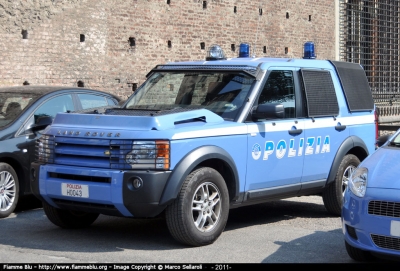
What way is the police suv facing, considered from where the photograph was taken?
facing the viewer and to the left of the viewer

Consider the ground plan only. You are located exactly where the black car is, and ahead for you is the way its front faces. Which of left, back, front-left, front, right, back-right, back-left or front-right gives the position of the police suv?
left

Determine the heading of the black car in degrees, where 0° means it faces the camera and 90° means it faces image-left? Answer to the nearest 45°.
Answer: approximately 45°

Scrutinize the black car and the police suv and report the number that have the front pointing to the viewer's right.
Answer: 0

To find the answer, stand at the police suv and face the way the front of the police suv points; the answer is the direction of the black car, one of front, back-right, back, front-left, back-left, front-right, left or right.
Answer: right

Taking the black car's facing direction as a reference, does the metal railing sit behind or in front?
behind

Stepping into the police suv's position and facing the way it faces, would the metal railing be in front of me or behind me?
behind

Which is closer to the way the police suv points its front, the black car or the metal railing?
the black car
